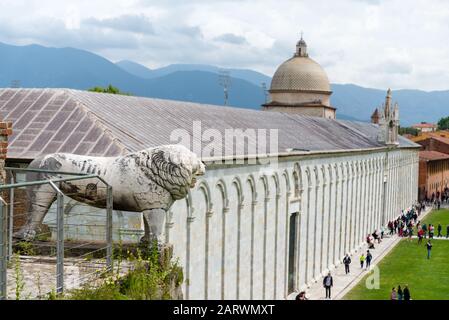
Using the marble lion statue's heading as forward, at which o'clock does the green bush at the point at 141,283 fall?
The green bush is roughly at 3 o'clock from the marble lion statue.

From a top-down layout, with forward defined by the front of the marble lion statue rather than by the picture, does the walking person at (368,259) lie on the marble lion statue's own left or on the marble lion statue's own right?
on the marble lion statue's own left

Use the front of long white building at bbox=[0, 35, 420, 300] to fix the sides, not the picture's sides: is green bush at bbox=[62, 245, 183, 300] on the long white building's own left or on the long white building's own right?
on the long white building's own right

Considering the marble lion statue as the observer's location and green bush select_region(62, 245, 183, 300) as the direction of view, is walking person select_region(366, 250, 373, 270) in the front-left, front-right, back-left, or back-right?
back-left

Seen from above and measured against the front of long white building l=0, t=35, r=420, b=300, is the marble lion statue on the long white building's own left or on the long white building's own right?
on the long white building's own right

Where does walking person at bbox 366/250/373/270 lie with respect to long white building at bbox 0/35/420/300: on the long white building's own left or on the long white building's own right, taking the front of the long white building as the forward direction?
on the long white building's own left

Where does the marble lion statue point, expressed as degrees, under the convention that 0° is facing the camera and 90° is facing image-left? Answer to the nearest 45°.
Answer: approximately 270°
